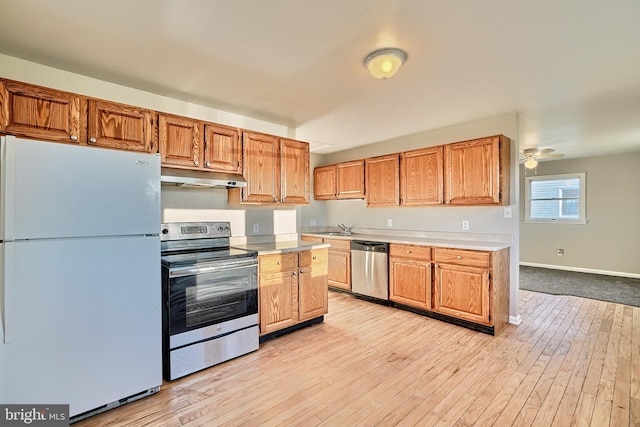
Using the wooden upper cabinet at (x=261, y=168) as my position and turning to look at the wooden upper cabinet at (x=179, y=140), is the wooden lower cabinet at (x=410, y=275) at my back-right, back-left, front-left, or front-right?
back-left

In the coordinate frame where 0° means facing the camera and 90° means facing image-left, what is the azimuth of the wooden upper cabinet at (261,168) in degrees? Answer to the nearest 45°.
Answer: approximately 315°

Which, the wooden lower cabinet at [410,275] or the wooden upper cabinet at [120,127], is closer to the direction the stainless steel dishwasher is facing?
the wooden upper cabinet

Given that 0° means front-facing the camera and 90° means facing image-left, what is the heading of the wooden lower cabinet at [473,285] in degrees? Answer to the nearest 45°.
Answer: approximately 45°

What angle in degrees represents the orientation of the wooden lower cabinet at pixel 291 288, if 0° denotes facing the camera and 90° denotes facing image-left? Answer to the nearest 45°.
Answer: approximately 315°

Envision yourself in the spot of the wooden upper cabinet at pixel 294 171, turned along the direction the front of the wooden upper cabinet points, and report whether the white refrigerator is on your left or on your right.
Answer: on your right

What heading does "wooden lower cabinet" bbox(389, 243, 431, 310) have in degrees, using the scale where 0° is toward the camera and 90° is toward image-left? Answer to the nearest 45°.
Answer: approximately 45°

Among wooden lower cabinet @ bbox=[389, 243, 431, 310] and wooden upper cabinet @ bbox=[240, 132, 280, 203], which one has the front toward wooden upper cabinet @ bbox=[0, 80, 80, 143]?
the wooden lower cabinet

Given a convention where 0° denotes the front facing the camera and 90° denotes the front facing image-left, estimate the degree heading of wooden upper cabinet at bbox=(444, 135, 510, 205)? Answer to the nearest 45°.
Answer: approximately 45°

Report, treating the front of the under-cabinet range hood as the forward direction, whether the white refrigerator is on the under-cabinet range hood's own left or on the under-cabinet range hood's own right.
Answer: on the under-cabinet range hood's own right

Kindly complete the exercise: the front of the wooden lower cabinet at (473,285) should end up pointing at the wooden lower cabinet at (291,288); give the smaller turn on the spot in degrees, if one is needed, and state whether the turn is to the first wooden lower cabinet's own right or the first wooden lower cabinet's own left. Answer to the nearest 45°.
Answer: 0° — it already faces it

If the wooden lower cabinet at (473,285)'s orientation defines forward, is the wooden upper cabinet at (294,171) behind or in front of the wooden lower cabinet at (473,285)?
in front

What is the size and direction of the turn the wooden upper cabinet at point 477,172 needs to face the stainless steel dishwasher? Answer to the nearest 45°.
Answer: approximately 45° to its right
